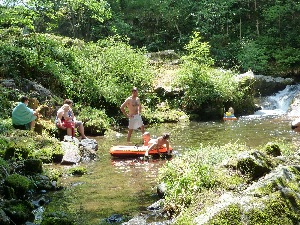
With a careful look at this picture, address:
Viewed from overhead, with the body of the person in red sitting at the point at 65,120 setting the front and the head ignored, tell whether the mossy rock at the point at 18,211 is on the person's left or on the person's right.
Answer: on the person's right

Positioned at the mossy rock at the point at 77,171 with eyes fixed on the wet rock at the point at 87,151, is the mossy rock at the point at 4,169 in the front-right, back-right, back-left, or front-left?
back-left

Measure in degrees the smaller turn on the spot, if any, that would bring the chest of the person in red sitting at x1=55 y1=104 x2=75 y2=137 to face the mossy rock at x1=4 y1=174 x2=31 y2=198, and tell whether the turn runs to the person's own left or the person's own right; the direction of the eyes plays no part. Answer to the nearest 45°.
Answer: approximately 45° to the person's own right

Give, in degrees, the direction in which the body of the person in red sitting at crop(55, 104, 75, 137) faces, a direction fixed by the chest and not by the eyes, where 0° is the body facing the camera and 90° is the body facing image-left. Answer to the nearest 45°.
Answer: approximately 315°

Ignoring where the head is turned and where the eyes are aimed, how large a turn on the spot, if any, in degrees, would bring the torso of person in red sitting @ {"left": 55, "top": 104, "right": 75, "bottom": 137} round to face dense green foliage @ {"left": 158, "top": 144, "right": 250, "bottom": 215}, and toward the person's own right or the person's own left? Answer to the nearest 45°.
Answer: approximately 45° to the person's own right

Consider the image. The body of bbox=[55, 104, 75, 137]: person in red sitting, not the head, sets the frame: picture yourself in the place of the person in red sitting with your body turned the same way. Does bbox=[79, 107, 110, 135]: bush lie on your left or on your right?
on your left

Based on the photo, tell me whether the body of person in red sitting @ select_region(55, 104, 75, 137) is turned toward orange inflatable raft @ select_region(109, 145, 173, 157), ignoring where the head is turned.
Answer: yes

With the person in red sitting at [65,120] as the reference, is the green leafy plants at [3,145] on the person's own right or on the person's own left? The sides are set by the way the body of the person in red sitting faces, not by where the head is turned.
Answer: on the person's own right

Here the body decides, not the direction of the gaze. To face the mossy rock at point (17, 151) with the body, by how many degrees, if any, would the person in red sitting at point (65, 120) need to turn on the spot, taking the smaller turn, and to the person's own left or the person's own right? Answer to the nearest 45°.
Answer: approximately 45° to the person's own right

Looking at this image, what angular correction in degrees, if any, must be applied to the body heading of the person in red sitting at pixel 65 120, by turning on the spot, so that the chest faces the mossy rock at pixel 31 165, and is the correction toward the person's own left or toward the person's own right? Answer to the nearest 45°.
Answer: approximately 45° to the person's own right

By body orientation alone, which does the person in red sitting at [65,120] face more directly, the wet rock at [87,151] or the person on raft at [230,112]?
the wet rock

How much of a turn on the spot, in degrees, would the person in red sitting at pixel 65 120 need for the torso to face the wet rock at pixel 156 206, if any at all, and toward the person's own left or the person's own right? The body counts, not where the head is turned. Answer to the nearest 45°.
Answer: approximately 45° to the person's own right
